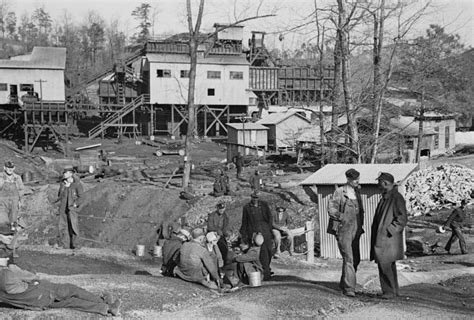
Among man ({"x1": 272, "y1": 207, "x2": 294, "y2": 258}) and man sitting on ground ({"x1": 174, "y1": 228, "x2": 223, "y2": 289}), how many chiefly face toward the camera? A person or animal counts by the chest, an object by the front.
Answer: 1

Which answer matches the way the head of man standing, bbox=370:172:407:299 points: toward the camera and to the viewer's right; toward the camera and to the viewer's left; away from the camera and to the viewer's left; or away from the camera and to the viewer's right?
toward the camera and to the viewer's left

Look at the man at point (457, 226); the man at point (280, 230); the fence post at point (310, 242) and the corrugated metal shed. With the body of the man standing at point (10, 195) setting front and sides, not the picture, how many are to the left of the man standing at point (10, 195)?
4

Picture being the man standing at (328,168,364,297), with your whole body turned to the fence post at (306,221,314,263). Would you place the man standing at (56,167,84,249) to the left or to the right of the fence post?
left

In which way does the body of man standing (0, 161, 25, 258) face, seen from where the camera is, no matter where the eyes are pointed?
toward the camera

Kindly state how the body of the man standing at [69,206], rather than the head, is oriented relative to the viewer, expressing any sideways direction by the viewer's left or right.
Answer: facing the viewer and to the left of the viewer

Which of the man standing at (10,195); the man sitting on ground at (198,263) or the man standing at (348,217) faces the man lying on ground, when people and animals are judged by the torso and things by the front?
the man standing at (10,195)

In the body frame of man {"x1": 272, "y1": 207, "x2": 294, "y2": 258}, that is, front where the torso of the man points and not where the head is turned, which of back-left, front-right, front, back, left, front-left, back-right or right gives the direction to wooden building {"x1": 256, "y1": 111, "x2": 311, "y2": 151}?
back

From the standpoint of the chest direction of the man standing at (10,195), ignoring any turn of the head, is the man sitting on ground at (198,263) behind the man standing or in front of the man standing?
in front

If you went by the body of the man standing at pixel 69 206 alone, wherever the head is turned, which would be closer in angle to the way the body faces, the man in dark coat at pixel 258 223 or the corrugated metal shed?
the man in dark coat

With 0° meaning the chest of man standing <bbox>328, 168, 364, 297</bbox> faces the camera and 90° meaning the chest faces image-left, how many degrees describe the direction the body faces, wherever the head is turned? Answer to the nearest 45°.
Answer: approximately 315°

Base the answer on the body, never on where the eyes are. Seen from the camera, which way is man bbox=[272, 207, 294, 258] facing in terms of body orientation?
toward the camera

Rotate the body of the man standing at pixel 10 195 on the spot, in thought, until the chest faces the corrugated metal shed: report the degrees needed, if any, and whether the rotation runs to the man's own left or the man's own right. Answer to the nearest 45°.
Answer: approximately 90° to the man's own left

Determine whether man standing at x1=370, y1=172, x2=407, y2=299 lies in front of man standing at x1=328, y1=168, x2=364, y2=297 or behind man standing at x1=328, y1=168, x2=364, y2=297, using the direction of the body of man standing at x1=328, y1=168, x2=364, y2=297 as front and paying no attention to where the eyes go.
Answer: in front
